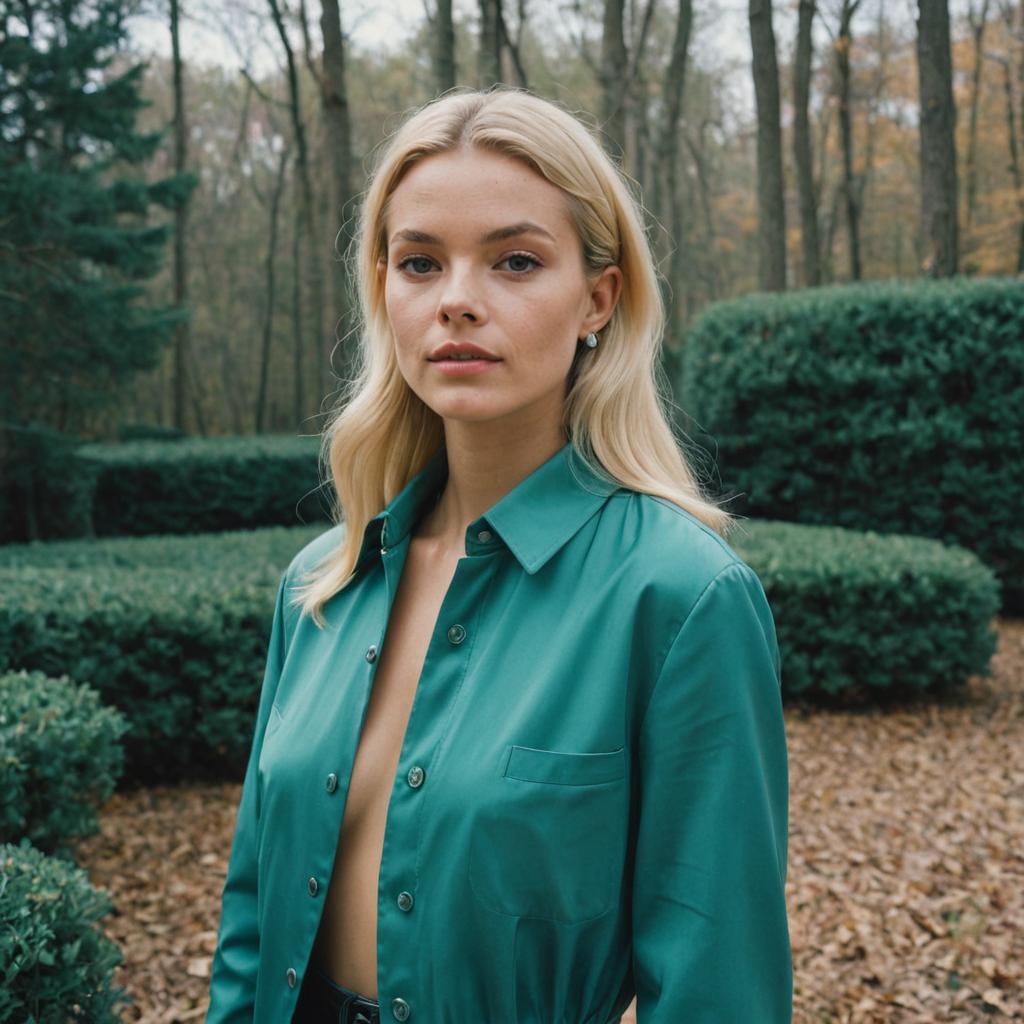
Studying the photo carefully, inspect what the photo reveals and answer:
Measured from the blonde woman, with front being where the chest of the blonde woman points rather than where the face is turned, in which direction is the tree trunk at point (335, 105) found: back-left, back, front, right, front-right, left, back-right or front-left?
back-right

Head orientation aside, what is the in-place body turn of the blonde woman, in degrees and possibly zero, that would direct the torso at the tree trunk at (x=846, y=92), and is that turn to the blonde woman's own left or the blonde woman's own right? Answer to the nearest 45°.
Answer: approximately 135° to the blonde woman's own right

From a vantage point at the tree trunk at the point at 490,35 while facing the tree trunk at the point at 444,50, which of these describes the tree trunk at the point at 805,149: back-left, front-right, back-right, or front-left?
back-left

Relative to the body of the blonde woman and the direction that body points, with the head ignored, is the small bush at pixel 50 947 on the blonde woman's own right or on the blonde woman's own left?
on the blonde woman's own right

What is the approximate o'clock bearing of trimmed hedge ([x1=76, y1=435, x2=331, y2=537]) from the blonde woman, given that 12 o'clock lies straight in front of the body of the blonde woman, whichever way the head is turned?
The trimmed hedge is roughly at 4 o'clock from the blonde woman.

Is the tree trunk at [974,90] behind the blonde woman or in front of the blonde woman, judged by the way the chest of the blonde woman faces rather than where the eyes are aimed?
behind

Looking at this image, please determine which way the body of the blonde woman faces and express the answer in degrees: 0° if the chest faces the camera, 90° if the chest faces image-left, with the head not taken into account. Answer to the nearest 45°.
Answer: approximately 45°

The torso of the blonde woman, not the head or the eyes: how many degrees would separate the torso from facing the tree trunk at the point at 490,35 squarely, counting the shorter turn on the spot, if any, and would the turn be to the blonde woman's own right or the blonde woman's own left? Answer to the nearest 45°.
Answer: approximately 135° to the blonde woman's own right

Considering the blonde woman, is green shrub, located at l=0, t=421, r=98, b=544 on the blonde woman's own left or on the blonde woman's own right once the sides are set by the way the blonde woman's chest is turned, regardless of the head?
on the blonde woman's own right

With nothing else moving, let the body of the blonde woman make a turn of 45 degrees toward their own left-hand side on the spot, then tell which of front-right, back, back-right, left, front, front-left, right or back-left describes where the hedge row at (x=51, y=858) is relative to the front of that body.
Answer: back-right
